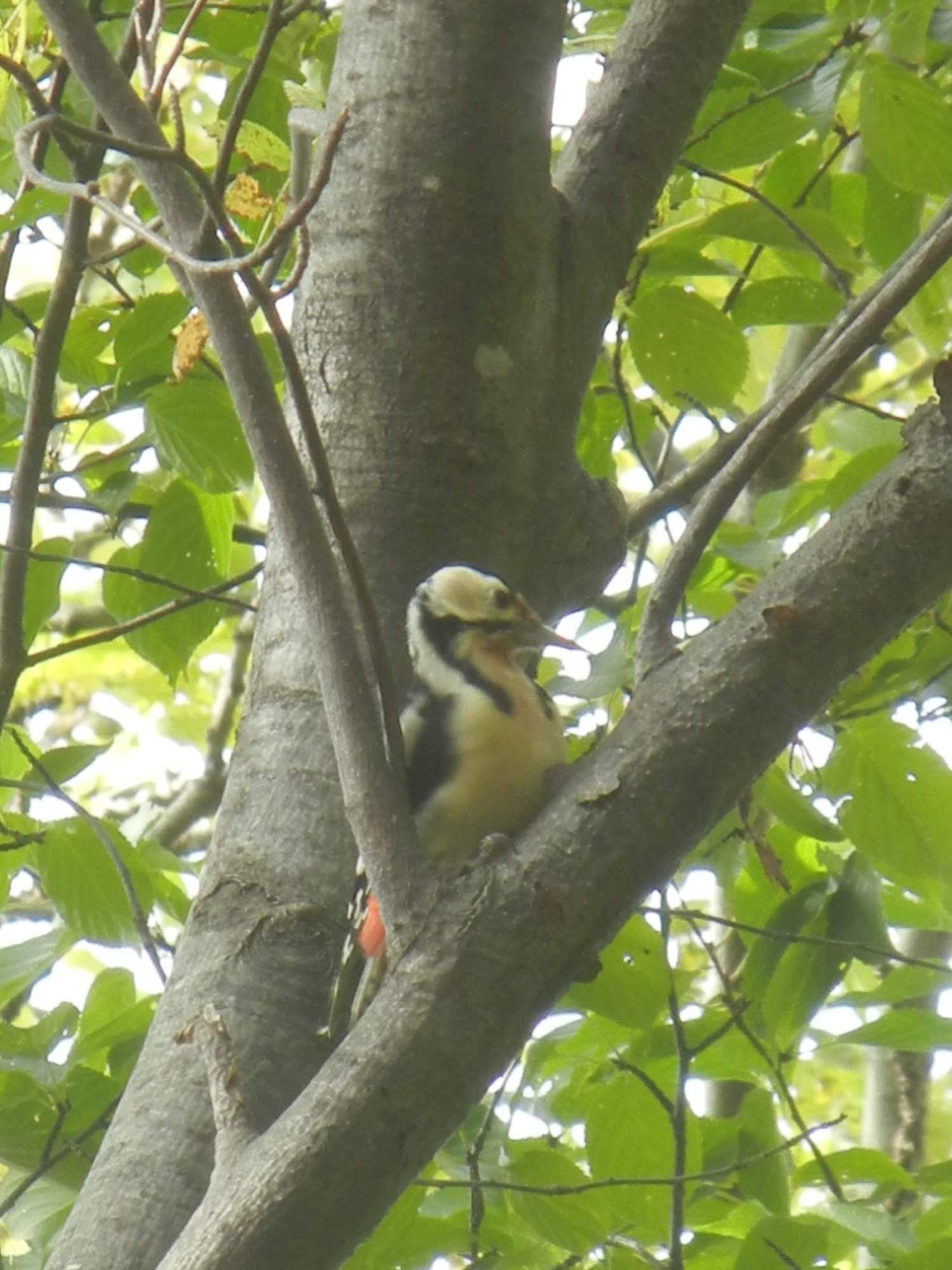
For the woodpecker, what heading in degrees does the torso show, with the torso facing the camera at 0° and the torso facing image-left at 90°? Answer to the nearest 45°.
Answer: approximately 315°

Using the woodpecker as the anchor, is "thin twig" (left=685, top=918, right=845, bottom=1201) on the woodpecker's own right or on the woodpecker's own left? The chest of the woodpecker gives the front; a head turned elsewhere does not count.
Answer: on the woodpecker's own left

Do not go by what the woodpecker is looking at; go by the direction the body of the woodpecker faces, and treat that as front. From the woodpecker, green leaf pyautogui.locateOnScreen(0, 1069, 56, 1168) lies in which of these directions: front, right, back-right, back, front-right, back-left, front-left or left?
back
